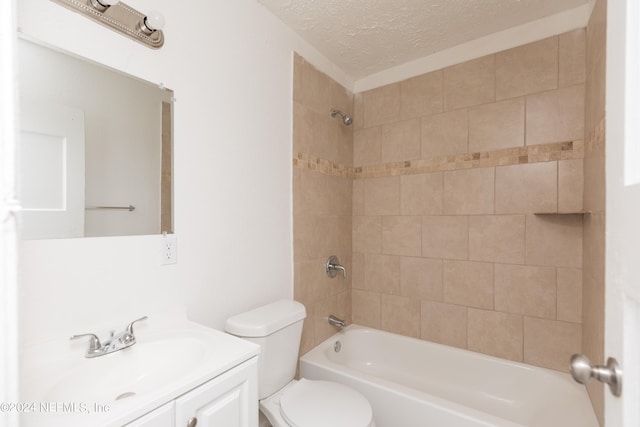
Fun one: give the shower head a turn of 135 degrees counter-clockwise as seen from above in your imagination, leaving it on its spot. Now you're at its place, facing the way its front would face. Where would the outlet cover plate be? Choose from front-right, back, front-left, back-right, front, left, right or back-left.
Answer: back-left

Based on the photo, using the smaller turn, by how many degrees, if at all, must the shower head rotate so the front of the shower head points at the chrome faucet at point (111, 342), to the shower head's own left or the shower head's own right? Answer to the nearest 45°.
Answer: approximately 90° to the shower head's own right

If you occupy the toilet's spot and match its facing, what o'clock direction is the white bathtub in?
The white bathtub is roughly at 10 o'clock from the toilet.

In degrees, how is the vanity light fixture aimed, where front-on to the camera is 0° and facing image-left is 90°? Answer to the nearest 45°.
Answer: approximately 315°

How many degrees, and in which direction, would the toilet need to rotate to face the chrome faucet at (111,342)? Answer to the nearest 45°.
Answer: approximately 90° to its right

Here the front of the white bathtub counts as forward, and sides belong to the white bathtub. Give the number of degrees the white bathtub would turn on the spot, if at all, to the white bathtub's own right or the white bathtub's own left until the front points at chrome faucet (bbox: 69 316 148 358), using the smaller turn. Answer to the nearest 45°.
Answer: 0° — it already faces it

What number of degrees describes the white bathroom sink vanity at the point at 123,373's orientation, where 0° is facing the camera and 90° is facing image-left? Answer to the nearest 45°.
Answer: approximately 315°
